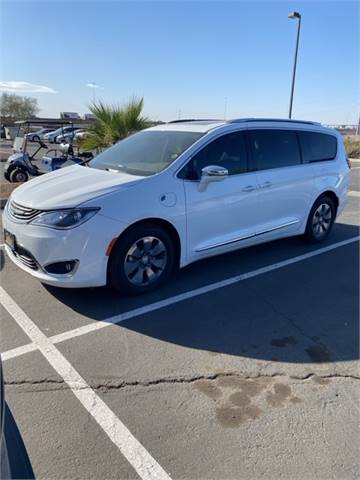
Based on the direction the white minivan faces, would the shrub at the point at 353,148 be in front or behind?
behind

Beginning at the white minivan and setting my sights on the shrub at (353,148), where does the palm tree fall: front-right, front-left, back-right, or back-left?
front-left

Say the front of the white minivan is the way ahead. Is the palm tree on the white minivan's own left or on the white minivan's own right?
on the white minivan's own right

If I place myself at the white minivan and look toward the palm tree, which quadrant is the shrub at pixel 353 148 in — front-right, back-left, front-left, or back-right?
front-right
